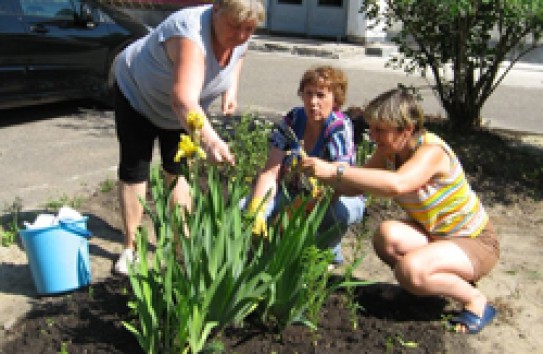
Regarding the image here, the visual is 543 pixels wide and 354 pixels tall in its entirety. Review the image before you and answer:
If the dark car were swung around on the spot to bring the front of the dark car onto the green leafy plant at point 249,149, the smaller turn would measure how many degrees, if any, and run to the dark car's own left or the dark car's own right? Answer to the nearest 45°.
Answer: approximately 45° to the dark car's own right

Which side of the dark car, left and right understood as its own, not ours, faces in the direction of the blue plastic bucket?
right

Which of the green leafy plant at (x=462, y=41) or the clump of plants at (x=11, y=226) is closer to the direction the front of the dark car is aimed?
the green leafy plant

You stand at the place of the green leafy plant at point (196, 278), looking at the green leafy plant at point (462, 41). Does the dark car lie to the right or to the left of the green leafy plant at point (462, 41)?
left

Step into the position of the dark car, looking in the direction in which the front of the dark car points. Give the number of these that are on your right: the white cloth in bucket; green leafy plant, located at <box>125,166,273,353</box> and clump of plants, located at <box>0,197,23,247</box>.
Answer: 3

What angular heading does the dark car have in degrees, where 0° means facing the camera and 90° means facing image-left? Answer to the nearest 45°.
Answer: approximately 270°

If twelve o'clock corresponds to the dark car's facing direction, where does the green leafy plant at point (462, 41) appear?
The green leafy plant is roughly at 1 o'clock from the dark car.

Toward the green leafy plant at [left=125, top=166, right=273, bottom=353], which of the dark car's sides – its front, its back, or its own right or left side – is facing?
right
